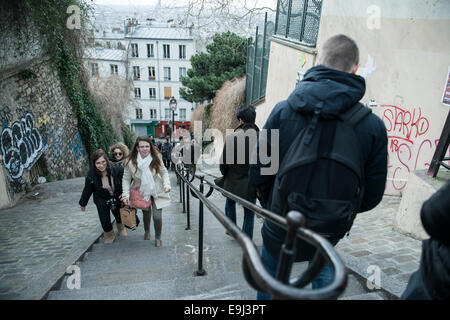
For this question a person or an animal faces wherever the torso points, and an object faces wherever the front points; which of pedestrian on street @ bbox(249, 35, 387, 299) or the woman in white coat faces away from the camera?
the pedestrian on street

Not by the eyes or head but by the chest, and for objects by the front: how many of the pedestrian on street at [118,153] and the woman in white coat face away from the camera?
0

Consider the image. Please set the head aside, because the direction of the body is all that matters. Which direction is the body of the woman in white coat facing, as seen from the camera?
toward the camera

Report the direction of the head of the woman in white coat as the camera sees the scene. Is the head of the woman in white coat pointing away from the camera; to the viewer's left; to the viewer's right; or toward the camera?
toward the camera

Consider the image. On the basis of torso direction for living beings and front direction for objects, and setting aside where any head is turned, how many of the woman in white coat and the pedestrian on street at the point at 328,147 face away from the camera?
1

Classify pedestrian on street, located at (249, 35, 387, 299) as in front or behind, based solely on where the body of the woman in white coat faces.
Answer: in front

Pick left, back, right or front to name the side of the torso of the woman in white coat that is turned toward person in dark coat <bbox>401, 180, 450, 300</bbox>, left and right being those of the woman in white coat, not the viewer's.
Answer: front

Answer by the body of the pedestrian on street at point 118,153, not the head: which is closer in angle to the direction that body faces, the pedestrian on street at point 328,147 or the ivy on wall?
the pedestrian on street

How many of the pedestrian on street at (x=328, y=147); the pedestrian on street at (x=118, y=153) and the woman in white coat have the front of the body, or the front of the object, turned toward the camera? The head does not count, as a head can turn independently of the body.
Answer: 2

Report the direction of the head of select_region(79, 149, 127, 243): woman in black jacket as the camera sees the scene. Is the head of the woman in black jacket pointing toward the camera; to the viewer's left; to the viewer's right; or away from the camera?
toward the camera

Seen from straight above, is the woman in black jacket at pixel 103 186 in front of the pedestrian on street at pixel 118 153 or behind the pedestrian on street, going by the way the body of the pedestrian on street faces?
in front

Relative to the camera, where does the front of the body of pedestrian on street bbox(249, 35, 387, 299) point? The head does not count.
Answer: away from the camera

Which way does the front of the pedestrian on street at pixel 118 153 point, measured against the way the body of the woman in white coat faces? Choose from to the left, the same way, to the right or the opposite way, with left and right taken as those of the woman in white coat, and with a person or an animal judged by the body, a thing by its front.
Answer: the same way

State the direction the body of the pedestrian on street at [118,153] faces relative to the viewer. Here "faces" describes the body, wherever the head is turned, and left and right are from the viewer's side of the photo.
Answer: facing the viewer
